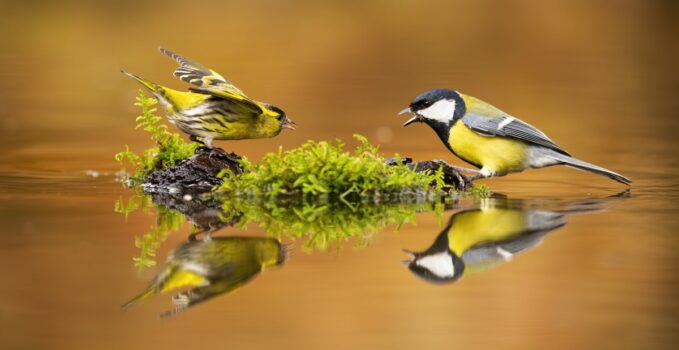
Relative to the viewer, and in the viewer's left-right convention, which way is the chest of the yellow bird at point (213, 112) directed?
facing to the right of the viewer

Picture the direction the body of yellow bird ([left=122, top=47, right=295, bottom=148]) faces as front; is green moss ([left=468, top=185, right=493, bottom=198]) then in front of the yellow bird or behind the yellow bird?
in front

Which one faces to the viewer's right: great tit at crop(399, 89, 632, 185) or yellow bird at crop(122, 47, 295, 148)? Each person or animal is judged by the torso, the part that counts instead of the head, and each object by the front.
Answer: the yellow bird

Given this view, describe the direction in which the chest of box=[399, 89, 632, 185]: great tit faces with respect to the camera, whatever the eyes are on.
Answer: to the viewer's left

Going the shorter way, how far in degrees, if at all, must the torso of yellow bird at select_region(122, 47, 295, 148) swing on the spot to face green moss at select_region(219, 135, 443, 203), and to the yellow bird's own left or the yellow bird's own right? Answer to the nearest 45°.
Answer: approximately 45° to the yellow bird's own right

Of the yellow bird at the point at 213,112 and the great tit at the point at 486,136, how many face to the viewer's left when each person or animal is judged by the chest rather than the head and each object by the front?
1

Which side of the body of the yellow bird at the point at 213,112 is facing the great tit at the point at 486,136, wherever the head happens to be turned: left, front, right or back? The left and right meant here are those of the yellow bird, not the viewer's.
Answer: front
